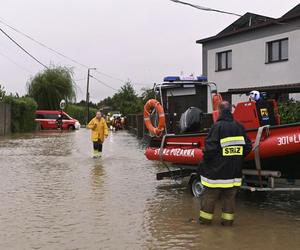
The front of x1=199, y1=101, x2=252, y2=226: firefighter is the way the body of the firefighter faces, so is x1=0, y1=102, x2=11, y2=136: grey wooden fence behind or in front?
in front

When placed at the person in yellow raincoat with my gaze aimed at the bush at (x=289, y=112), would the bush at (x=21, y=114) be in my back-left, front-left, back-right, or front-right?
back-left

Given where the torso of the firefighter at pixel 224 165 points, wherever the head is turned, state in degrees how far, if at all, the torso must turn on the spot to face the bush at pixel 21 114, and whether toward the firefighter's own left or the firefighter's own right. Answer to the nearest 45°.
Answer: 0° — they already face it

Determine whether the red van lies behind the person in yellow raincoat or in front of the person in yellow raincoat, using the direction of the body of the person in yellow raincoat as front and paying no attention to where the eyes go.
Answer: behind

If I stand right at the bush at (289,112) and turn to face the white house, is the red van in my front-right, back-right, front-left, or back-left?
front-left

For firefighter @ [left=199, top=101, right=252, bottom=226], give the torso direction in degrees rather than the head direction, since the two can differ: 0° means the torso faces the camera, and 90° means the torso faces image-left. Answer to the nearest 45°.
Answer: approximately 135°

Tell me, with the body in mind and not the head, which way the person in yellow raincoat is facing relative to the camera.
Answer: toward the camera

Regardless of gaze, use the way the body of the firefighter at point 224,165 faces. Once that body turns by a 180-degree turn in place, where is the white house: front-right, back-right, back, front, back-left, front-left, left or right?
back-left

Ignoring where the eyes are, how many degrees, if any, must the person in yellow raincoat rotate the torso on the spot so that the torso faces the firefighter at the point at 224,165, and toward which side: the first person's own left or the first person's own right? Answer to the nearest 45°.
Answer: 0° — they already face them
